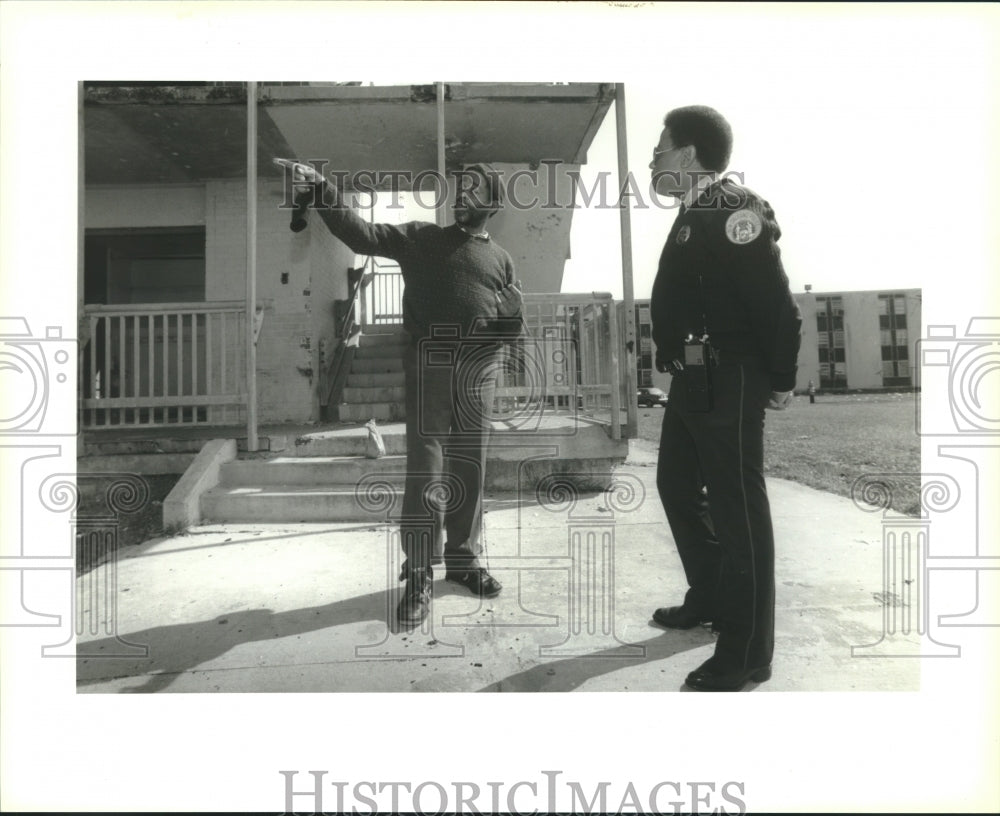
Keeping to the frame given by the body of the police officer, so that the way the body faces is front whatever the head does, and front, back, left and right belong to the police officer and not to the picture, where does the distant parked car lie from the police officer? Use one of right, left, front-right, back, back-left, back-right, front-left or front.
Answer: right

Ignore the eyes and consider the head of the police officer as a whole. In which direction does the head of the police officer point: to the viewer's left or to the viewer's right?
to the viewer's left

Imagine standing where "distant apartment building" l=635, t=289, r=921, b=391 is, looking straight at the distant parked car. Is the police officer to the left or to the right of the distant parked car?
left

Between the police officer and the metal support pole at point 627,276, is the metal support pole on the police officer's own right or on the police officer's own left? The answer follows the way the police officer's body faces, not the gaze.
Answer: on the police officer's own right

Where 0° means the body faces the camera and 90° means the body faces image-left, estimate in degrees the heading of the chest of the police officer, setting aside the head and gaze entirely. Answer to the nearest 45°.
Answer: approximately 90°

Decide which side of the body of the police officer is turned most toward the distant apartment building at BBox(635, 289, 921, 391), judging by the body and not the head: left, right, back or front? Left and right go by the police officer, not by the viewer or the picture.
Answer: right
